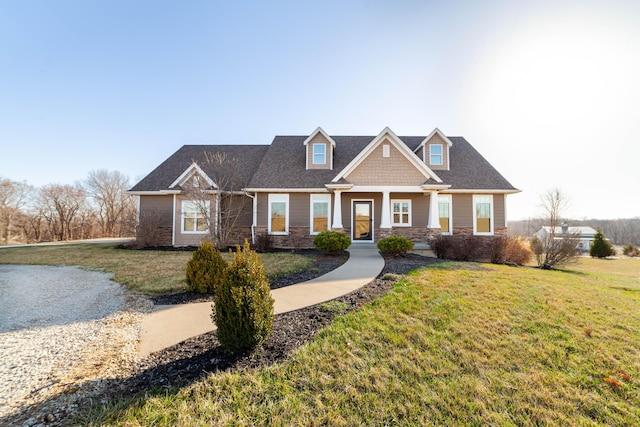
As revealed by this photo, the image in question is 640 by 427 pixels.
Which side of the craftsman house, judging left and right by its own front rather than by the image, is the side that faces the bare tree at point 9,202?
right

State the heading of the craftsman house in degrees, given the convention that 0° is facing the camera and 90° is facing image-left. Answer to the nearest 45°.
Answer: approximately 0°

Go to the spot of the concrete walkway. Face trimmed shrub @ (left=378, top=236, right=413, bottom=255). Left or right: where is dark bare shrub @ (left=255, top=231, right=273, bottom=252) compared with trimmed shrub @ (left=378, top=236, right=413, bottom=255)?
left

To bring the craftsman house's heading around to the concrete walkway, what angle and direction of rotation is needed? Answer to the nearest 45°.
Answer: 0° — it already faces it

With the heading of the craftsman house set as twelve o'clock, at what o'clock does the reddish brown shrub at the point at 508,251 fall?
The reddish brown shrub is roughly at 10 o'clock from the craftsman house.

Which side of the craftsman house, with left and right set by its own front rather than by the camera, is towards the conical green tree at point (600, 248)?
left

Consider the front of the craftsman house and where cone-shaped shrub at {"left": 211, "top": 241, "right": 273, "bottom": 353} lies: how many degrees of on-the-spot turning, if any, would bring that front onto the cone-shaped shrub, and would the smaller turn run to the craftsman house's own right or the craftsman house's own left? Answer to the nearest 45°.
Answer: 0° — it already faces it

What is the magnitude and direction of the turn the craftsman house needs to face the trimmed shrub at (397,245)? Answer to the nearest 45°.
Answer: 0° — it already faces it

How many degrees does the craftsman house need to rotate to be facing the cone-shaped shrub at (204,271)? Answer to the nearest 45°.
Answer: approximately 45° to its right

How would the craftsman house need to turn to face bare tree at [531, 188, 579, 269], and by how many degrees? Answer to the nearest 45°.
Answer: approximately 90° to its left

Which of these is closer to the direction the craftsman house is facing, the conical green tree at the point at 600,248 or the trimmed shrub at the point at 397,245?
the trimmed shrub

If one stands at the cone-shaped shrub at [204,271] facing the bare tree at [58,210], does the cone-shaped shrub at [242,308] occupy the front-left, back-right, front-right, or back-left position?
back-left

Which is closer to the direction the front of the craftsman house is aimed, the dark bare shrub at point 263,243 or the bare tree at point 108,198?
the dark bare shrub
